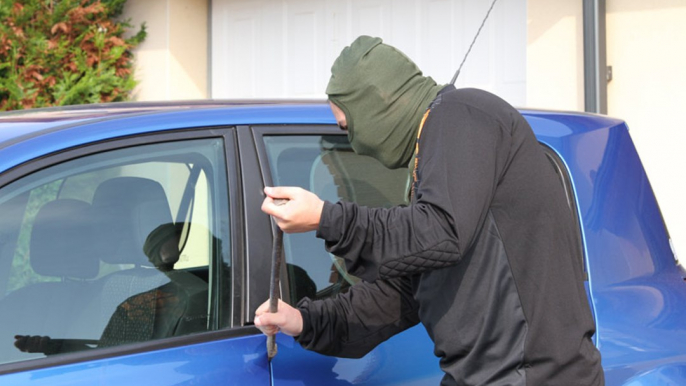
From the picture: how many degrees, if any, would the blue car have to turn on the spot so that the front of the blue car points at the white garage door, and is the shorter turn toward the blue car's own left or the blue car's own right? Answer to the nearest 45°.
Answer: approximately 90° to the blue car's own right

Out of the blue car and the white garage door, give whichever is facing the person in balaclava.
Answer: the white garage door

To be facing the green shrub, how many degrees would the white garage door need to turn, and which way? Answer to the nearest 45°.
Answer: approximately 90° to its right

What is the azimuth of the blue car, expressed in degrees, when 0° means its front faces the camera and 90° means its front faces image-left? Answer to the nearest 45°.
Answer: approximately 90°

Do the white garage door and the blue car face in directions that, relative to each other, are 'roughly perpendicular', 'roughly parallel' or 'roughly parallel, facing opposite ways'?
roughly perpendicular

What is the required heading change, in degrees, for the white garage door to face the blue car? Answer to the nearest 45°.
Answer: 0° — it already faces it

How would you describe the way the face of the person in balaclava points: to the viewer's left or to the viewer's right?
to the viewer's left

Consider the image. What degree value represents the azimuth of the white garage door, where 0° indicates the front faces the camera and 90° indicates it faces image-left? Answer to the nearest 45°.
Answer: approximately 0°

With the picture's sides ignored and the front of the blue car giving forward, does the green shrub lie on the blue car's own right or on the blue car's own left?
on the blue car's own right

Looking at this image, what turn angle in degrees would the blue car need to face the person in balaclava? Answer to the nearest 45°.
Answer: approximately 135° to its left

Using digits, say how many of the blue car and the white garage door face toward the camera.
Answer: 1

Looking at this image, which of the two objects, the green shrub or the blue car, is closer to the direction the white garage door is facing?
the blue car
